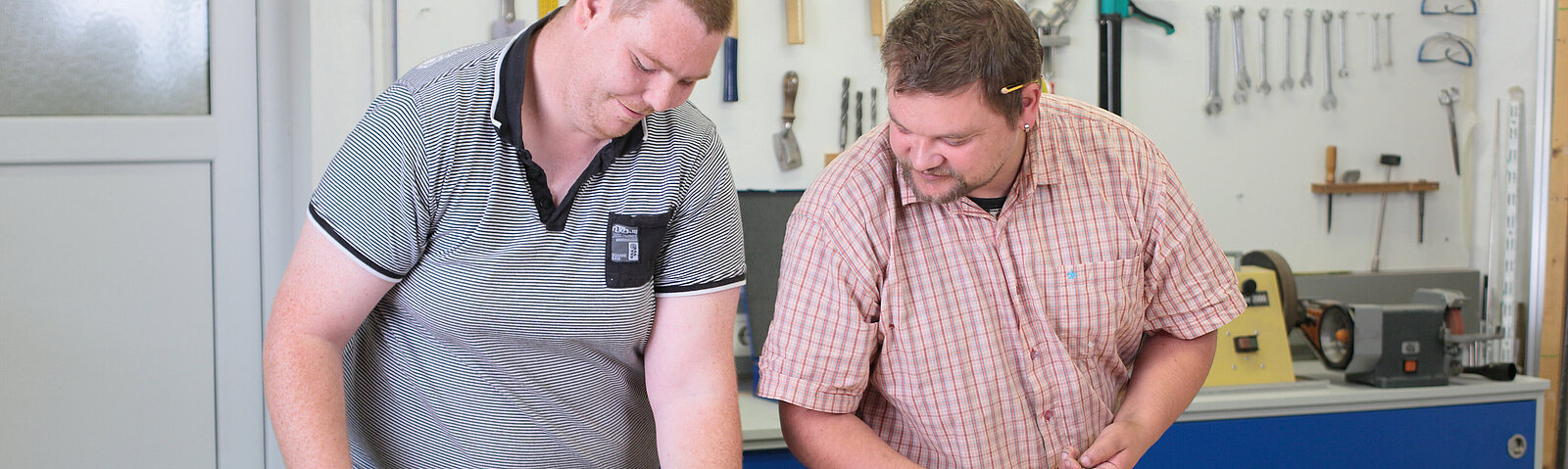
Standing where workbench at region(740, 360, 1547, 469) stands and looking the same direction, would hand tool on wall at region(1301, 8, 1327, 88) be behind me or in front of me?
behind

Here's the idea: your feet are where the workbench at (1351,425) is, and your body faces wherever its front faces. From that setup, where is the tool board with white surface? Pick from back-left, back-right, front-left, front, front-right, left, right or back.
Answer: back

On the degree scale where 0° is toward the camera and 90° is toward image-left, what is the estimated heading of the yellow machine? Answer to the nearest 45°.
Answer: approximately 0°

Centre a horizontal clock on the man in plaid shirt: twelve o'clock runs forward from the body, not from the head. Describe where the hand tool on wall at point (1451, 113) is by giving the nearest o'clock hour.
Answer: The hand tool on wall is roughly at 7 o'clock from the man in plaid shirt.

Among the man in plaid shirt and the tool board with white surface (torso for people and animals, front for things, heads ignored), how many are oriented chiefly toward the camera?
2

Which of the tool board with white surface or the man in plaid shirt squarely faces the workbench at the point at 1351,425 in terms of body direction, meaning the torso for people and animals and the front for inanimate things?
the tool board with white surface
